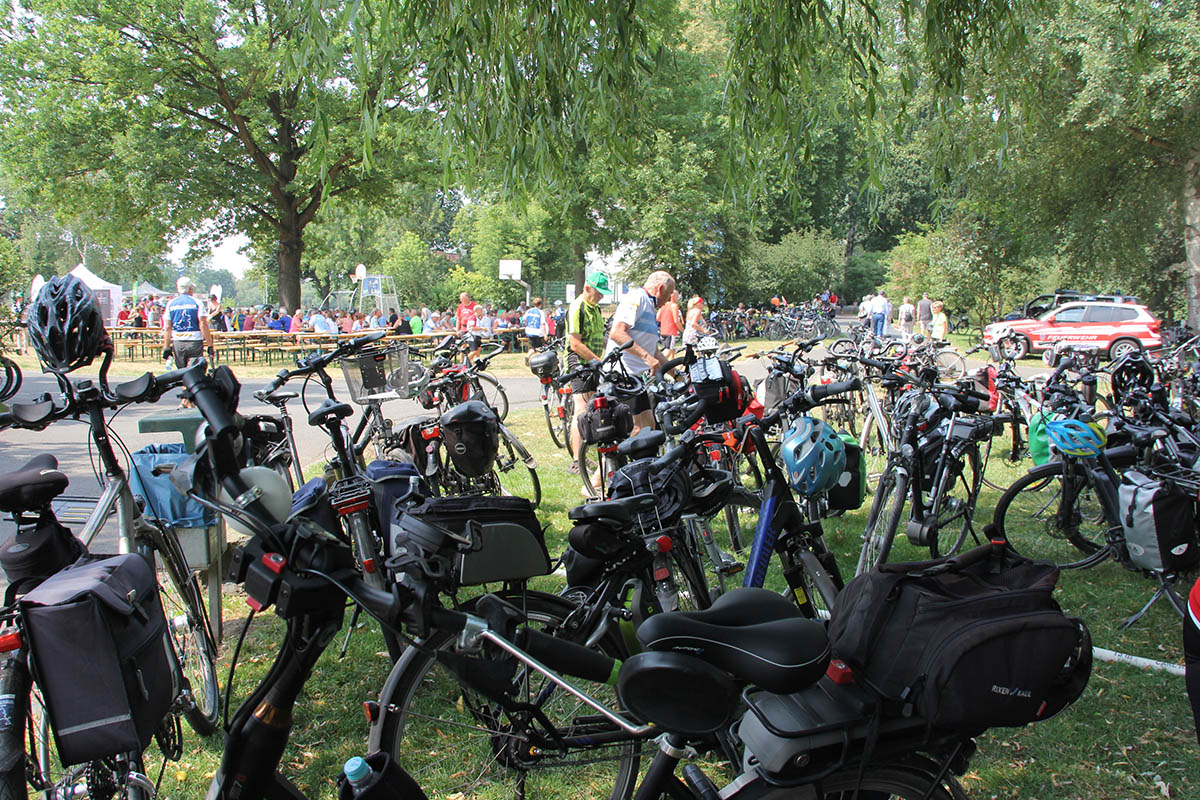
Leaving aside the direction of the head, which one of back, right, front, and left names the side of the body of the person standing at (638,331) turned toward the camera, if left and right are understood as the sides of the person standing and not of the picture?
right

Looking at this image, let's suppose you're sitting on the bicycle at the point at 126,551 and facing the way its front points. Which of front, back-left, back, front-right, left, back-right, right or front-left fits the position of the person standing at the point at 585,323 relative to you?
front

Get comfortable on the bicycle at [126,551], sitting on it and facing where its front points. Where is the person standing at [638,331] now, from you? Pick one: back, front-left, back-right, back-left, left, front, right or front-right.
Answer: front

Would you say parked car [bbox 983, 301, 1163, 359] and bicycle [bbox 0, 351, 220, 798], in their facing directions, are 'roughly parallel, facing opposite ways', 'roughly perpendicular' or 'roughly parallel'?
roughly perpendicular

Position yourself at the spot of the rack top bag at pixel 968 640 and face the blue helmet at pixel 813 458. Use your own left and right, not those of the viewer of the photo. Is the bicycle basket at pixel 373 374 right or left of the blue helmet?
left

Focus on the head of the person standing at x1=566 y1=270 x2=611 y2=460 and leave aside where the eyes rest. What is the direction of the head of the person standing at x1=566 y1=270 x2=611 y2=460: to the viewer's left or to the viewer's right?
to the viewer's right

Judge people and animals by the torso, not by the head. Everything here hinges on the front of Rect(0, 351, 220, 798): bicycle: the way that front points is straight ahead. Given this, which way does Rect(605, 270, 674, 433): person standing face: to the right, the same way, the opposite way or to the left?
to the right

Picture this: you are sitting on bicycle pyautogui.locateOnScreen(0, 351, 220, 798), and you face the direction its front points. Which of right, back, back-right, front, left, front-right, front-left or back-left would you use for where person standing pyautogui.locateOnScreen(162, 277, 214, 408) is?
front-left

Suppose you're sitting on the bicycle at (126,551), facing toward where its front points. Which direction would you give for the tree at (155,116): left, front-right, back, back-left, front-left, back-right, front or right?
front-left

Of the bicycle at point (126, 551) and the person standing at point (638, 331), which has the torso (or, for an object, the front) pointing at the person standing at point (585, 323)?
the bicycle

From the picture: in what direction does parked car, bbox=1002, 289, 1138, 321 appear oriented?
to the viewer's left

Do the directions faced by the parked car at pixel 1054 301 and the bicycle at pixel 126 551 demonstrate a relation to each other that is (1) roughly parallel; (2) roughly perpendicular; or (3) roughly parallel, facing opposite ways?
roughly perpendicular

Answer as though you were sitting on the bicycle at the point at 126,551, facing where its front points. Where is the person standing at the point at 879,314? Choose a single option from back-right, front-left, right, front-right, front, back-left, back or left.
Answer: front
